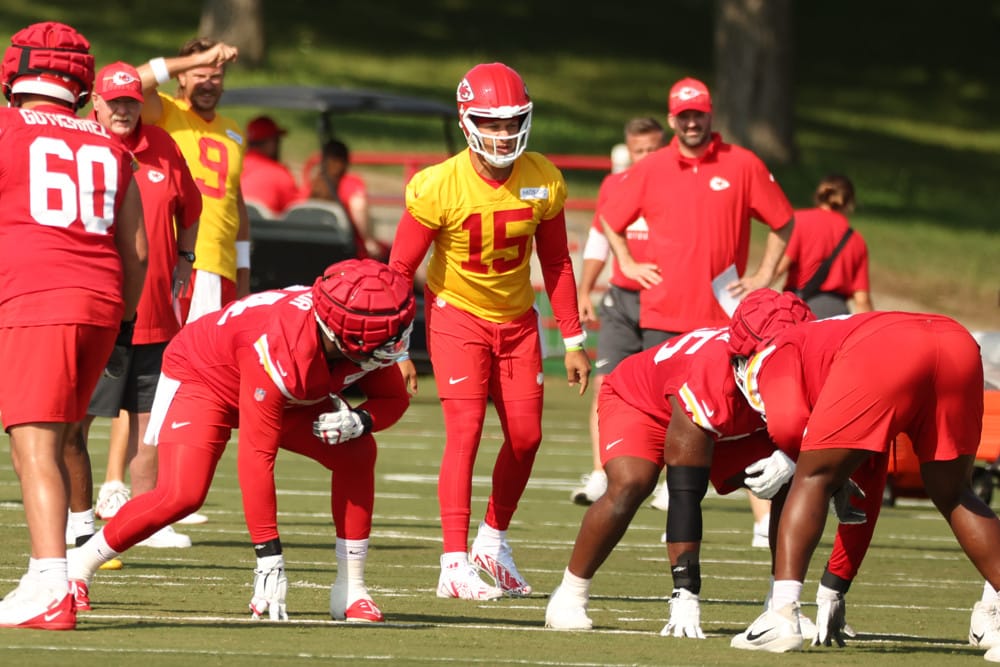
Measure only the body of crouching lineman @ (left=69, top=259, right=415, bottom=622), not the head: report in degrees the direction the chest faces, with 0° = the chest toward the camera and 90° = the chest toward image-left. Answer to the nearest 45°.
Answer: approximately 315°

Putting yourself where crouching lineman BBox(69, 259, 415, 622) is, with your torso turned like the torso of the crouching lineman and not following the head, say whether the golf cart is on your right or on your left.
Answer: on your left

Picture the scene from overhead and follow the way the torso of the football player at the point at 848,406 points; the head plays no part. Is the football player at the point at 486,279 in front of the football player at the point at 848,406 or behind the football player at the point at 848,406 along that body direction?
in front

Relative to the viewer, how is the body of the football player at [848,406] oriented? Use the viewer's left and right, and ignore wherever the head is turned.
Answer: facing away from the viewer and to the left of the viewer

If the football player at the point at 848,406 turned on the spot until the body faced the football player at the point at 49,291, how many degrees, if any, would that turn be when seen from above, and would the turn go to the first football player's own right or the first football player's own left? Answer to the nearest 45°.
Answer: approximately 45° to the first football player's own left

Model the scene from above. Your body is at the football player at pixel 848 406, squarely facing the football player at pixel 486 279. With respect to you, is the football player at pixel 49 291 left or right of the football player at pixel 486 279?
left

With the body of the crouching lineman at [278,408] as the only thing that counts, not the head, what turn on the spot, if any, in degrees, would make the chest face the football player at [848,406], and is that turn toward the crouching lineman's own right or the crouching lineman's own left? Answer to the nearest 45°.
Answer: approximately 45° to the crouching lineman's own left

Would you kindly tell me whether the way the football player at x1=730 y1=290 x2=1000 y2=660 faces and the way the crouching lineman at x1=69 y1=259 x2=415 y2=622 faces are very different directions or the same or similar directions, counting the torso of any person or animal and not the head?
very different directions
